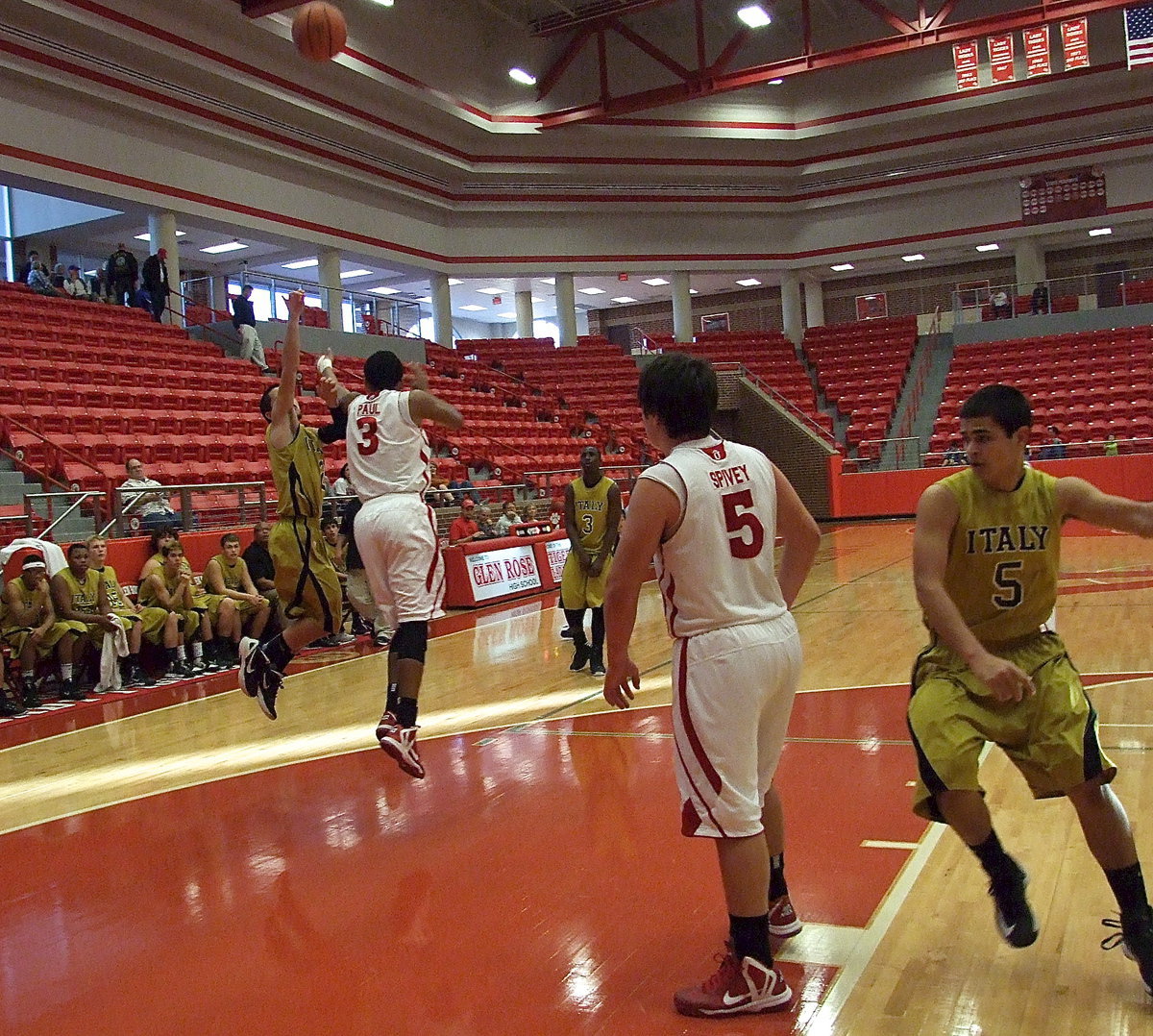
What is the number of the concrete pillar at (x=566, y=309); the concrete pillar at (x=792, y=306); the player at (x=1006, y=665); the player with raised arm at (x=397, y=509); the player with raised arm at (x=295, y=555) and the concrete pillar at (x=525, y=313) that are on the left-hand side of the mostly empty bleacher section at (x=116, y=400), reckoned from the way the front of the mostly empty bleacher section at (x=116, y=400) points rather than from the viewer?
3

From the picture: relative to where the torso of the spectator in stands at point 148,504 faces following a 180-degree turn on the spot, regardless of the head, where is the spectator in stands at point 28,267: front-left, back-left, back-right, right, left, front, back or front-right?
front-right

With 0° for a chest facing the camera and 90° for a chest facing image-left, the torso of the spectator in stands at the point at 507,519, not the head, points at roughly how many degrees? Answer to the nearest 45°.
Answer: approximately 315°

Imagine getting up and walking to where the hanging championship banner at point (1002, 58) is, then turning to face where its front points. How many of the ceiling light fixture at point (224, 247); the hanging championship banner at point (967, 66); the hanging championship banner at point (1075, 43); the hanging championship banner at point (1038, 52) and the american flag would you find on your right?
2

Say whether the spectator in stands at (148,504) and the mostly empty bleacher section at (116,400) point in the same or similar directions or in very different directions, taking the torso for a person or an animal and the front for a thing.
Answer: same or similar directions

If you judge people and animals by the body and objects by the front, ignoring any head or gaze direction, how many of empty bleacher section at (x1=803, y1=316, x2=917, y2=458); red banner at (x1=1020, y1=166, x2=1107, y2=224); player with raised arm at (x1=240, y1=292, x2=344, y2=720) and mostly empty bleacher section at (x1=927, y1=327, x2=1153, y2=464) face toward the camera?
3

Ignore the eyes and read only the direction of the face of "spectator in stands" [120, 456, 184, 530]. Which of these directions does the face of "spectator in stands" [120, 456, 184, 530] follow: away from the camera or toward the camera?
toward the camera

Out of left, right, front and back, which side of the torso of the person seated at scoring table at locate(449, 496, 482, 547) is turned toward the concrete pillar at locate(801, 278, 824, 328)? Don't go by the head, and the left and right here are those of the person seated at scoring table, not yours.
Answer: left

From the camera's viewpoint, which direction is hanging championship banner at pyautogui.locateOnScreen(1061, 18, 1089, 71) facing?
toward the camera

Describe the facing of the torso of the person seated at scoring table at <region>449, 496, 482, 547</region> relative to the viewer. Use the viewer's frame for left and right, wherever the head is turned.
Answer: facing the viewer and to the right of the viewer

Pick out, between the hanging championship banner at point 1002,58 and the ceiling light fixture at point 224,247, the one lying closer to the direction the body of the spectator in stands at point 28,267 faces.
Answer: the hanging championship banner

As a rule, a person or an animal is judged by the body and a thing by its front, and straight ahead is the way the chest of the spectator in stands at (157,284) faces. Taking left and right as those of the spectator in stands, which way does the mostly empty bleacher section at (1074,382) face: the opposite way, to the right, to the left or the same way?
to the right

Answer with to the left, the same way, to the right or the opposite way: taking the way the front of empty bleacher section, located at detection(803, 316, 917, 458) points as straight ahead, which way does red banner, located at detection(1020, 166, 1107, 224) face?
the same way

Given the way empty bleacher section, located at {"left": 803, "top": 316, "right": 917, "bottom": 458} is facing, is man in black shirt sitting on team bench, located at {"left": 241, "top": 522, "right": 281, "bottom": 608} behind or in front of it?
in front

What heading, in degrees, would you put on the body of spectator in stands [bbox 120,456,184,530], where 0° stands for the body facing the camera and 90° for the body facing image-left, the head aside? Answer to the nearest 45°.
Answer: approximately 315°

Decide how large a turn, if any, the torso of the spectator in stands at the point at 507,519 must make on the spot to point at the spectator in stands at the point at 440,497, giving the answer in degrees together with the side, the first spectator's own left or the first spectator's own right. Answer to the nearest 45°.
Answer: approximately 135° to the first spectator's own right
